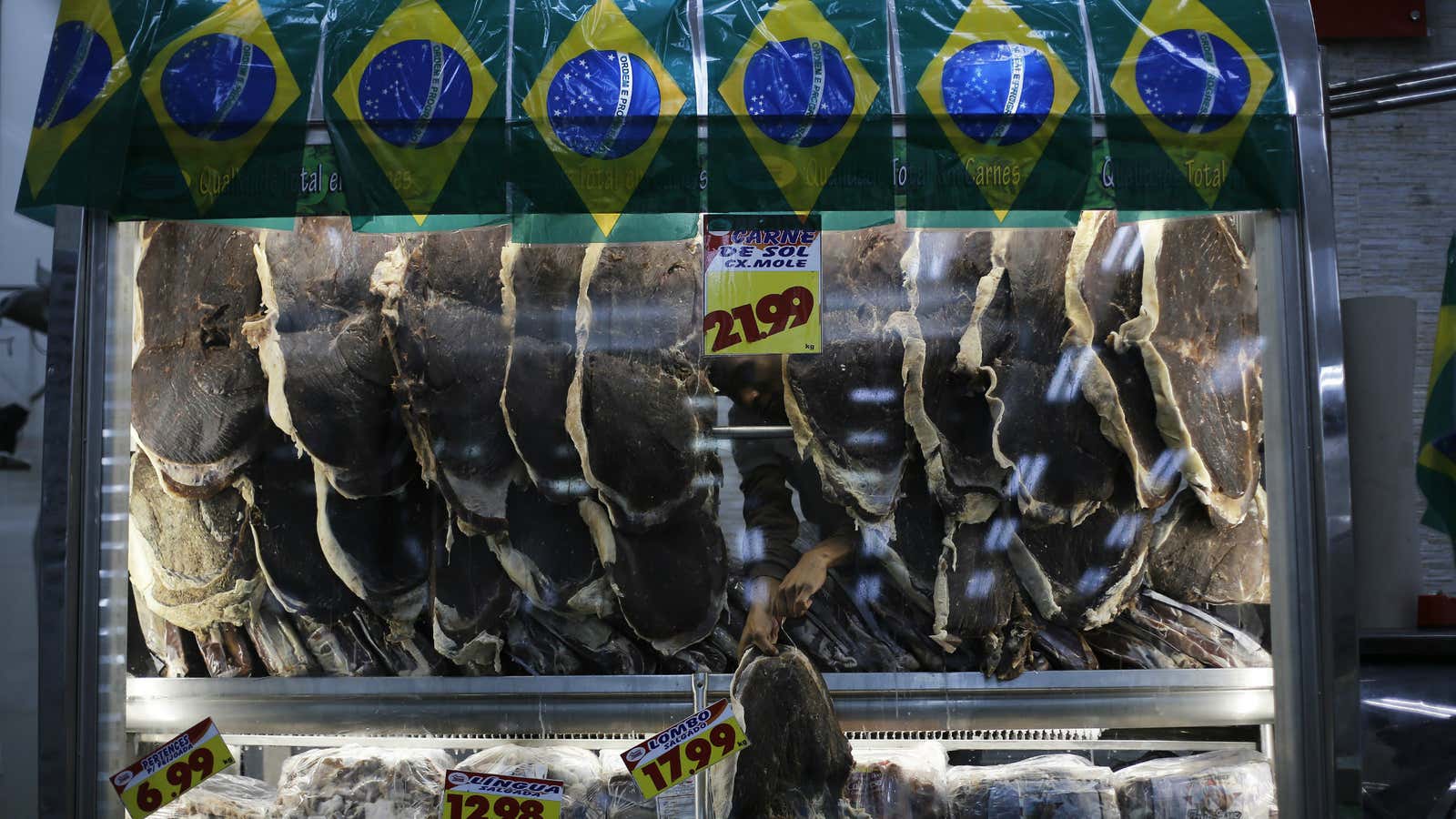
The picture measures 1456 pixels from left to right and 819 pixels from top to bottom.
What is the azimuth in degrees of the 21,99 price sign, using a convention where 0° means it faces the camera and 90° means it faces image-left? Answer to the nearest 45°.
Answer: approximately 0°

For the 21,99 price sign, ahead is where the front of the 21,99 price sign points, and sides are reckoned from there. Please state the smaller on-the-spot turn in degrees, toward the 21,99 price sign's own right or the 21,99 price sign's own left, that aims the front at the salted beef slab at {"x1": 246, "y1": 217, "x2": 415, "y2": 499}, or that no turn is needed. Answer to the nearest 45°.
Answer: approximately 90° to the 21,99 price sign's own right

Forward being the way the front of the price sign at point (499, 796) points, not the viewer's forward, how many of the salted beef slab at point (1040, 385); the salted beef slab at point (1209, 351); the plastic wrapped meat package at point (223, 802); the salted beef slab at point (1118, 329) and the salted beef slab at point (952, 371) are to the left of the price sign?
4

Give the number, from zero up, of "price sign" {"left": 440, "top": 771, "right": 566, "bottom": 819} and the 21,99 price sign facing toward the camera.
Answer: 2

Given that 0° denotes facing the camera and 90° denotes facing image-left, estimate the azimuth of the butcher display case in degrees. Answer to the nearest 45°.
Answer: approximately 0°
